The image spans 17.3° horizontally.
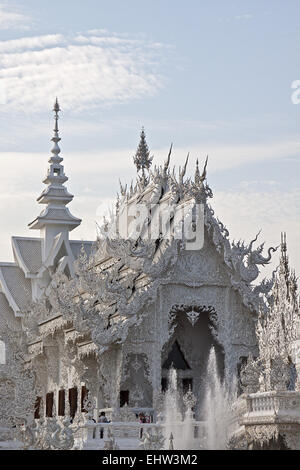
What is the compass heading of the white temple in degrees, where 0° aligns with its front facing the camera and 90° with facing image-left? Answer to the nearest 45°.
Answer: approximately 315°
